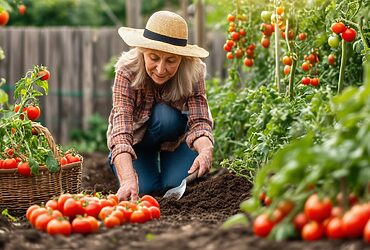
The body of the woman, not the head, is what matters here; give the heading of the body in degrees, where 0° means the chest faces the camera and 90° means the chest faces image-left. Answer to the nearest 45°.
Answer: approximately 0°

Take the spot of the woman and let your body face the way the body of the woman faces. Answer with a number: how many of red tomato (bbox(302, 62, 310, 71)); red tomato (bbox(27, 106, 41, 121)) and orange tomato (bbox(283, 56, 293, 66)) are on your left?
2

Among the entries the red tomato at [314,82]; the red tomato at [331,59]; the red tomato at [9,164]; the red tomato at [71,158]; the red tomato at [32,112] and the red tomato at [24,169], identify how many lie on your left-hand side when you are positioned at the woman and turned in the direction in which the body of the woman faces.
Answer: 2

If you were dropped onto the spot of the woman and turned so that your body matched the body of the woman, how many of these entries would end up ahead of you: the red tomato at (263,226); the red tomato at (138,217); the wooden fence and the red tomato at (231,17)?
2

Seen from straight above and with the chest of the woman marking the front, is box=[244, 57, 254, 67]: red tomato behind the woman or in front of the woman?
behind

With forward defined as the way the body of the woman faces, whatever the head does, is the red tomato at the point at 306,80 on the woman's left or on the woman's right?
on the woman's left

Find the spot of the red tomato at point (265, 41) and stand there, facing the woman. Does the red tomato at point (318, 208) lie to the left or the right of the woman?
left

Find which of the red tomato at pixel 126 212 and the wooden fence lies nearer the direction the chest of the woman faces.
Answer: the red tomato

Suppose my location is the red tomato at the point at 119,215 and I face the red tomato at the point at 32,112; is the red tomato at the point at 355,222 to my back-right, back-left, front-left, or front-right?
back-right

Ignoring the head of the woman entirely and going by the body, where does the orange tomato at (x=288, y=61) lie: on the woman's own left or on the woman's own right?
on the woman's own left

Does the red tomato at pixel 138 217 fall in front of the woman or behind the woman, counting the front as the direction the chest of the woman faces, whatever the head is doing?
in front
